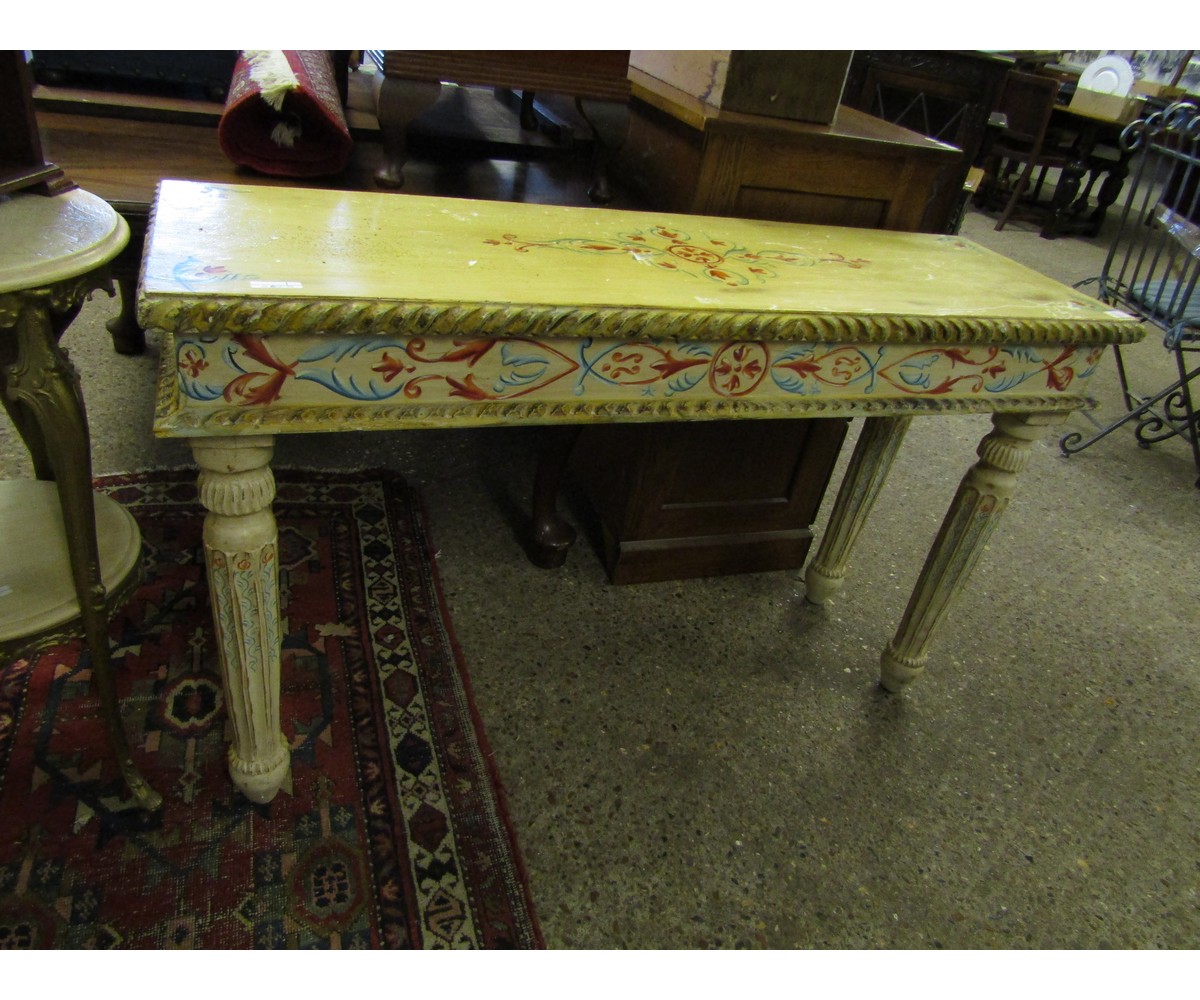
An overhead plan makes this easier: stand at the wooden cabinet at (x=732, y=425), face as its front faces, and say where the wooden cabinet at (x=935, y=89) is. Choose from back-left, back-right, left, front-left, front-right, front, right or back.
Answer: back

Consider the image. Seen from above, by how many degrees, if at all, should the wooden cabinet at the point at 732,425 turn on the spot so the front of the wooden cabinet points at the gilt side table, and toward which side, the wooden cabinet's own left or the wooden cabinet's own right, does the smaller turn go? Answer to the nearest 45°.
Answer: approximately 45° to the wooden cabinet's own right

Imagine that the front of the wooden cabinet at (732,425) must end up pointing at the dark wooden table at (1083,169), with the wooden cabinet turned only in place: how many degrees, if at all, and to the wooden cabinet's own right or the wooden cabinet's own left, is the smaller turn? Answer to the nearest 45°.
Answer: approximately 180°

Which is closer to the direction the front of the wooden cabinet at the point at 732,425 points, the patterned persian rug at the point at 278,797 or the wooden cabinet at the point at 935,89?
the patterned persian rug

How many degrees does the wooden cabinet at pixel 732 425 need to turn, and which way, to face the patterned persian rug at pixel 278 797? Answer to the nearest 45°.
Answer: approximately 45° to its right

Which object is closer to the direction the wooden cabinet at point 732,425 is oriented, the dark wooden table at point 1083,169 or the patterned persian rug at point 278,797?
the patterned persian rug

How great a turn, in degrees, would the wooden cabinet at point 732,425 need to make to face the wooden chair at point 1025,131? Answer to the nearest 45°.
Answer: approximately 180°

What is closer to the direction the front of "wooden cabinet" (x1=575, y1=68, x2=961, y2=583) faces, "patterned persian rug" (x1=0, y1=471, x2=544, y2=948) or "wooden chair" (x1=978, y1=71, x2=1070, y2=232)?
the patterned persian rug

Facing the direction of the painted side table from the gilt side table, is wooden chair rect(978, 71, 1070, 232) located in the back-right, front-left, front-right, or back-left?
front-left

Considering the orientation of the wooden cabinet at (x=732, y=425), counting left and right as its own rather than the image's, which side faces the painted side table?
front

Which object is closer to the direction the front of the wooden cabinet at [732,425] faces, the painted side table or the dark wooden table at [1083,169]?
the painted side table

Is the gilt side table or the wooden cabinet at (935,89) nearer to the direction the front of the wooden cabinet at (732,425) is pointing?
the gilt side table

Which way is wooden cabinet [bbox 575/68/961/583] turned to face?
toward the camera

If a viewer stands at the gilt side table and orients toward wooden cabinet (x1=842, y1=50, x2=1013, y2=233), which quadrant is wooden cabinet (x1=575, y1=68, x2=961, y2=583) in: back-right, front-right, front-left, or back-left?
front-right
